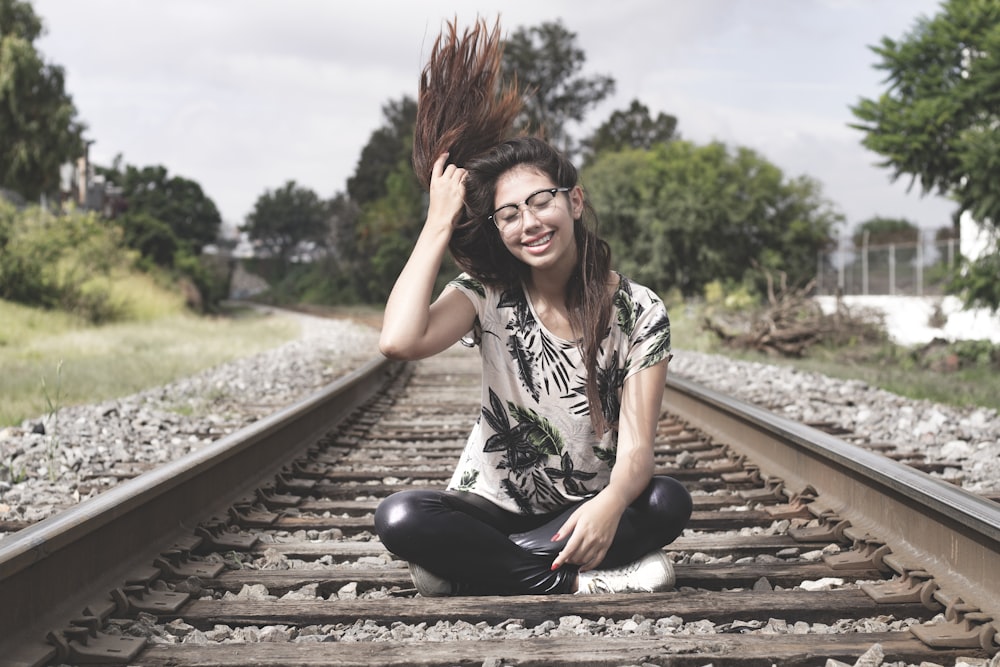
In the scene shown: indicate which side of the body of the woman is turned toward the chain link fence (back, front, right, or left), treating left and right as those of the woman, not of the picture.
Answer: back

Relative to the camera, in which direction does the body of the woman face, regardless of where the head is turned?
toward the camera

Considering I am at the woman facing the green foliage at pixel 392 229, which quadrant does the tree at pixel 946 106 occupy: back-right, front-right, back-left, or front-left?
front-right

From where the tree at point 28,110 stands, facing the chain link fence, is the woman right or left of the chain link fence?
right

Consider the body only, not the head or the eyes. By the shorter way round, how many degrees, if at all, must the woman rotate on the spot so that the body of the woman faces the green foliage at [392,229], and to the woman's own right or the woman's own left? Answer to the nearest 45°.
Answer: approximately 180°

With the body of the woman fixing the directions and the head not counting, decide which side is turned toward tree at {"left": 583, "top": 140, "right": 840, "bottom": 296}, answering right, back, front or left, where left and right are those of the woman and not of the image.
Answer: back

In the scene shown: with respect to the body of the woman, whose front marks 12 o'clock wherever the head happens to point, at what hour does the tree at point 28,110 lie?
The tree is roughly at 5 o'clock from the woman.

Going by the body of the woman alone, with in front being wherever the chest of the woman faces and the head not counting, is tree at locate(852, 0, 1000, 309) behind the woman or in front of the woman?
behind
